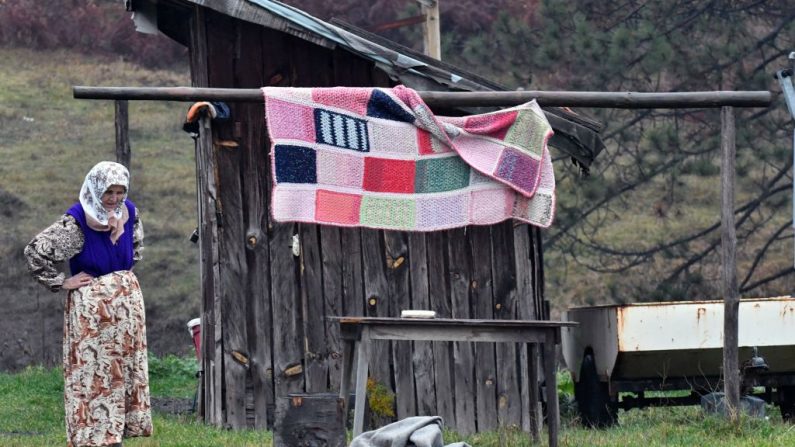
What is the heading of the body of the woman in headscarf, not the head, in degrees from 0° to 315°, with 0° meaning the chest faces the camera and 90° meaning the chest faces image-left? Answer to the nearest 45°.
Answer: approximately 315°

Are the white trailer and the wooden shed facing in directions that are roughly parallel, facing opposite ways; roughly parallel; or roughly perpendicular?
roughly perpendicular

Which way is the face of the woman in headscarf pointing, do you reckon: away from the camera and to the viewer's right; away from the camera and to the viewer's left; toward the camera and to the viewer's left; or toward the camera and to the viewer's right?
toward the camera and to the viewer's right
